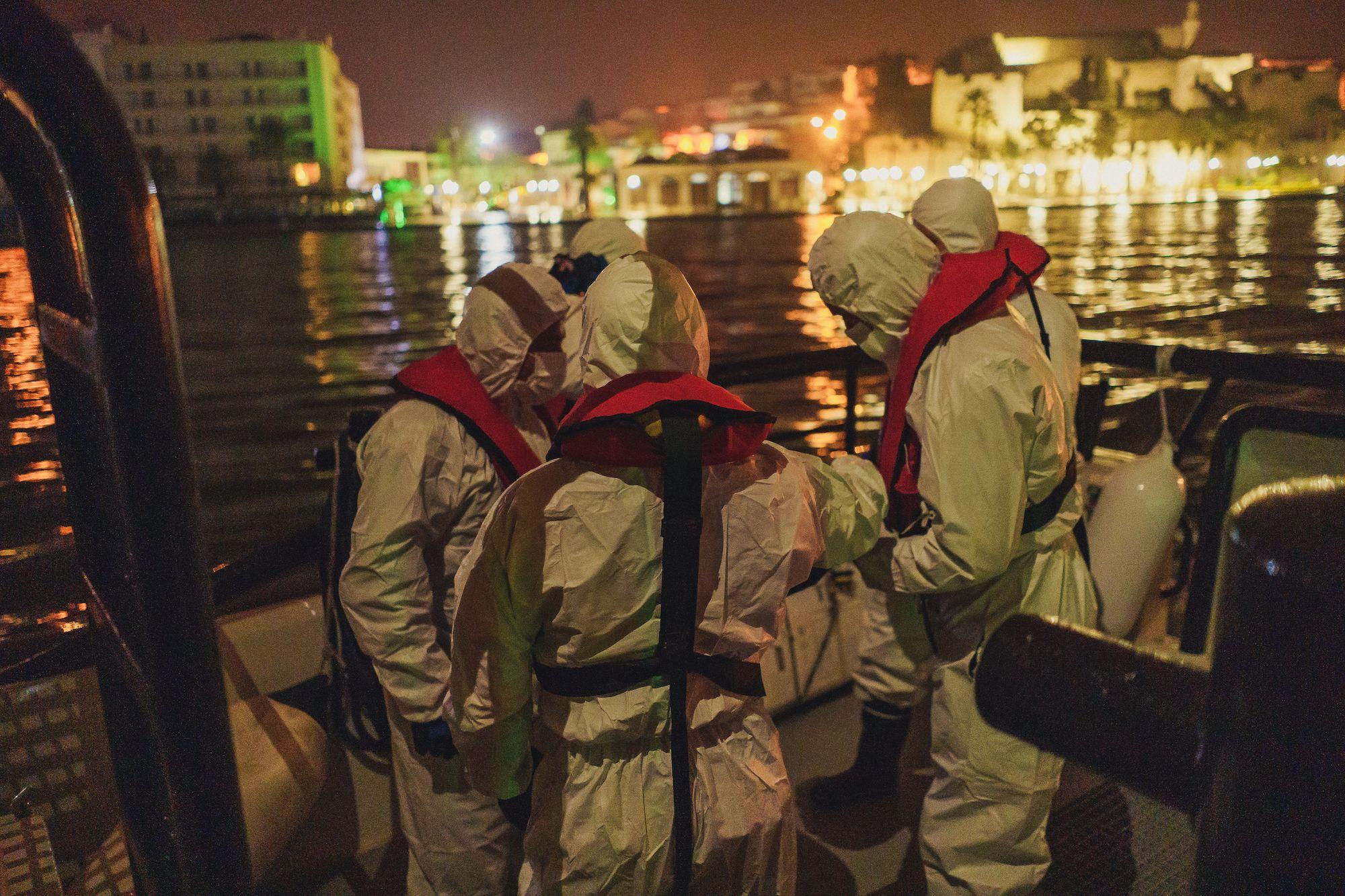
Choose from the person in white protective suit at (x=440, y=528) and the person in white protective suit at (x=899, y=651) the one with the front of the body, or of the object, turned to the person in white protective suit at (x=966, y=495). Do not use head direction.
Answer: the person in white protective suit at (x=440, y=528)

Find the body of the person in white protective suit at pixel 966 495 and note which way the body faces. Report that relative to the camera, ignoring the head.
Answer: to the viewer's left

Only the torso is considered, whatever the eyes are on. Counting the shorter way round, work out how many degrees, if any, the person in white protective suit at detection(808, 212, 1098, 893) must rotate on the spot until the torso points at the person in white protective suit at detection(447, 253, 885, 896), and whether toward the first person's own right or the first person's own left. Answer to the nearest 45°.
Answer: approximately 45° to the first person's own left

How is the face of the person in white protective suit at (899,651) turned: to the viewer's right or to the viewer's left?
to the viewer's left

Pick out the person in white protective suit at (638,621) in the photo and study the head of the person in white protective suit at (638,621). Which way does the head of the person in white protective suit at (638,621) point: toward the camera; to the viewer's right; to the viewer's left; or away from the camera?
away from the camera

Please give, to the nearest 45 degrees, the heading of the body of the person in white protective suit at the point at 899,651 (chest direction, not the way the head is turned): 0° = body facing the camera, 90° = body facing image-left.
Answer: approximately 90°

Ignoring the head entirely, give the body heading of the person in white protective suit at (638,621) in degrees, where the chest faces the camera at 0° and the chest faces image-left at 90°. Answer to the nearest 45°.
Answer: approximately 180°

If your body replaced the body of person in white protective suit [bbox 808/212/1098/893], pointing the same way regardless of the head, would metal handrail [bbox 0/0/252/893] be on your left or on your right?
on your left

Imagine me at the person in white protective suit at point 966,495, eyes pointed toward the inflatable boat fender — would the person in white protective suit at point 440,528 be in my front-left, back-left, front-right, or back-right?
back-left
